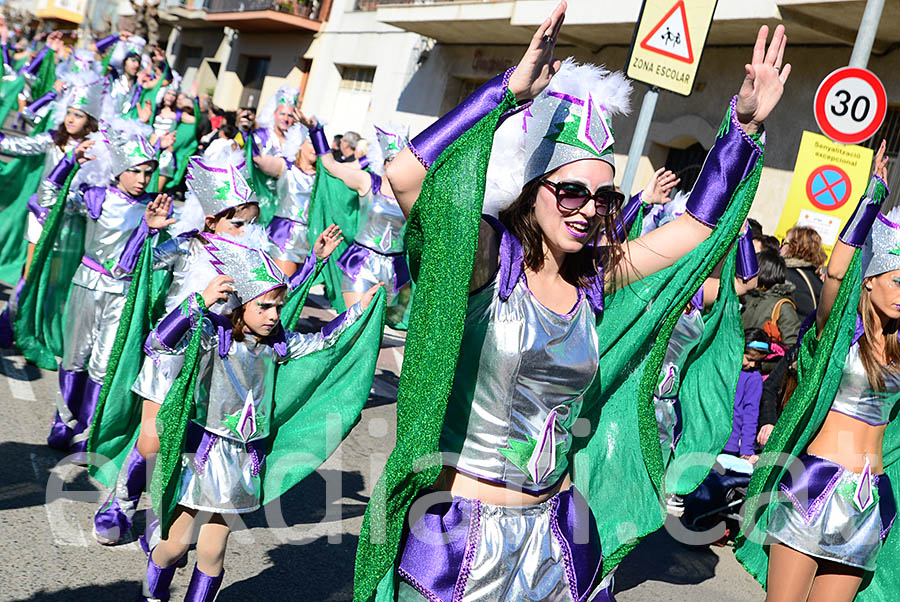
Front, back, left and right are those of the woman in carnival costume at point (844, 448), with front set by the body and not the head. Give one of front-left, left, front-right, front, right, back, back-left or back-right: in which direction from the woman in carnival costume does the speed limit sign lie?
back-left

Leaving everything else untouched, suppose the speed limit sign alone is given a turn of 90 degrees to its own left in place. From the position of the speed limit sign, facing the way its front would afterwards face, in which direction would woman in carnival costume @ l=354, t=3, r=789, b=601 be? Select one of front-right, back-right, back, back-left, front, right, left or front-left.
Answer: right

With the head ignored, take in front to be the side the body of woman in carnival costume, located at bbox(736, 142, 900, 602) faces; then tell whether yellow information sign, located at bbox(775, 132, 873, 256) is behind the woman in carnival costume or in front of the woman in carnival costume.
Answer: behind

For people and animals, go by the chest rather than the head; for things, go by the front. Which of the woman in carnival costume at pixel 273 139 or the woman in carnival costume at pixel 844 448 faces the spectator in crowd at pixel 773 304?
the woman in carnival costume at pixel 273 139

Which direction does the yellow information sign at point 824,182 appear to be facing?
toward the camera

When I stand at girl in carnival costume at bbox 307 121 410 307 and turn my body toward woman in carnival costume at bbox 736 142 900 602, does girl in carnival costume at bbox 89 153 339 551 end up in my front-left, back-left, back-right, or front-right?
front-right

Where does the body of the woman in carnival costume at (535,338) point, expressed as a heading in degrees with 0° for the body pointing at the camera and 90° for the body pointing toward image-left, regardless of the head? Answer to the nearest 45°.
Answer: approximately 315°

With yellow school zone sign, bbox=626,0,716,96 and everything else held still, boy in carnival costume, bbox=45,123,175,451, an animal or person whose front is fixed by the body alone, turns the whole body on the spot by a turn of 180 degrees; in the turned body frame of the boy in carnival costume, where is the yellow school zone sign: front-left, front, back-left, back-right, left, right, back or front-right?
back-right

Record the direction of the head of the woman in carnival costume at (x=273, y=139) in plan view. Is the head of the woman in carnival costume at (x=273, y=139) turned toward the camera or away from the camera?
toward the camera

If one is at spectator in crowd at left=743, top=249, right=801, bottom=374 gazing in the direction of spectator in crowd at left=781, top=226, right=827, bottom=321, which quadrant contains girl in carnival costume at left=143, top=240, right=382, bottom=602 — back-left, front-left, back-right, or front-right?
back-left

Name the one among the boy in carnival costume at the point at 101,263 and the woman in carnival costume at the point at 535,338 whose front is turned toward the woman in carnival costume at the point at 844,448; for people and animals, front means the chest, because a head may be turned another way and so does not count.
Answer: the boy in carnival costume

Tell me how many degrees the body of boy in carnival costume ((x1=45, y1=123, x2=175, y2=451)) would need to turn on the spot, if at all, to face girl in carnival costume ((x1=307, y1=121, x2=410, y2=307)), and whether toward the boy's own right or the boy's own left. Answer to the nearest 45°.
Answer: approximately 90° to the boy's own left

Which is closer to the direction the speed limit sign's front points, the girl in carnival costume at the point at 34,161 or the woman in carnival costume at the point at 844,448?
the woman in carnival costume

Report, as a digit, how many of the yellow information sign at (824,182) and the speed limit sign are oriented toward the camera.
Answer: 2

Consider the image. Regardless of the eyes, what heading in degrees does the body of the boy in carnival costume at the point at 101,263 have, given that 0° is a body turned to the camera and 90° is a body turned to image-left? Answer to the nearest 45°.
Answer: approximately 315°

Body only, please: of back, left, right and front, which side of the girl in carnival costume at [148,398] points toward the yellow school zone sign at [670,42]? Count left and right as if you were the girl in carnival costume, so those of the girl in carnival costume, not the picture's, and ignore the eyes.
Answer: left

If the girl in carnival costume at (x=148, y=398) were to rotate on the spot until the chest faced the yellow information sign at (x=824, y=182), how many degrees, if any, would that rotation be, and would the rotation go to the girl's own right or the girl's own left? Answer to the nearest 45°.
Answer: approximately 90° to the girl's own left

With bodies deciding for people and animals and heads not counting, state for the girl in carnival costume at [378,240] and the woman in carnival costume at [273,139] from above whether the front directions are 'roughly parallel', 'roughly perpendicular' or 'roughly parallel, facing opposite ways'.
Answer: roughly parallel

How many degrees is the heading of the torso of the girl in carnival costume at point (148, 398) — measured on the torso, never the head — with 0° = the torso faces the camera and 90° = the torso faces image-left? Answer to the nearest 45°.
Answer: approximately 315°

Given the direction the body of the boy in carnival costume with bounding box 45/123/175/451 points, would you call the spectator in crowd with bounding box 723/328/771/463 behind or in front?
in front
